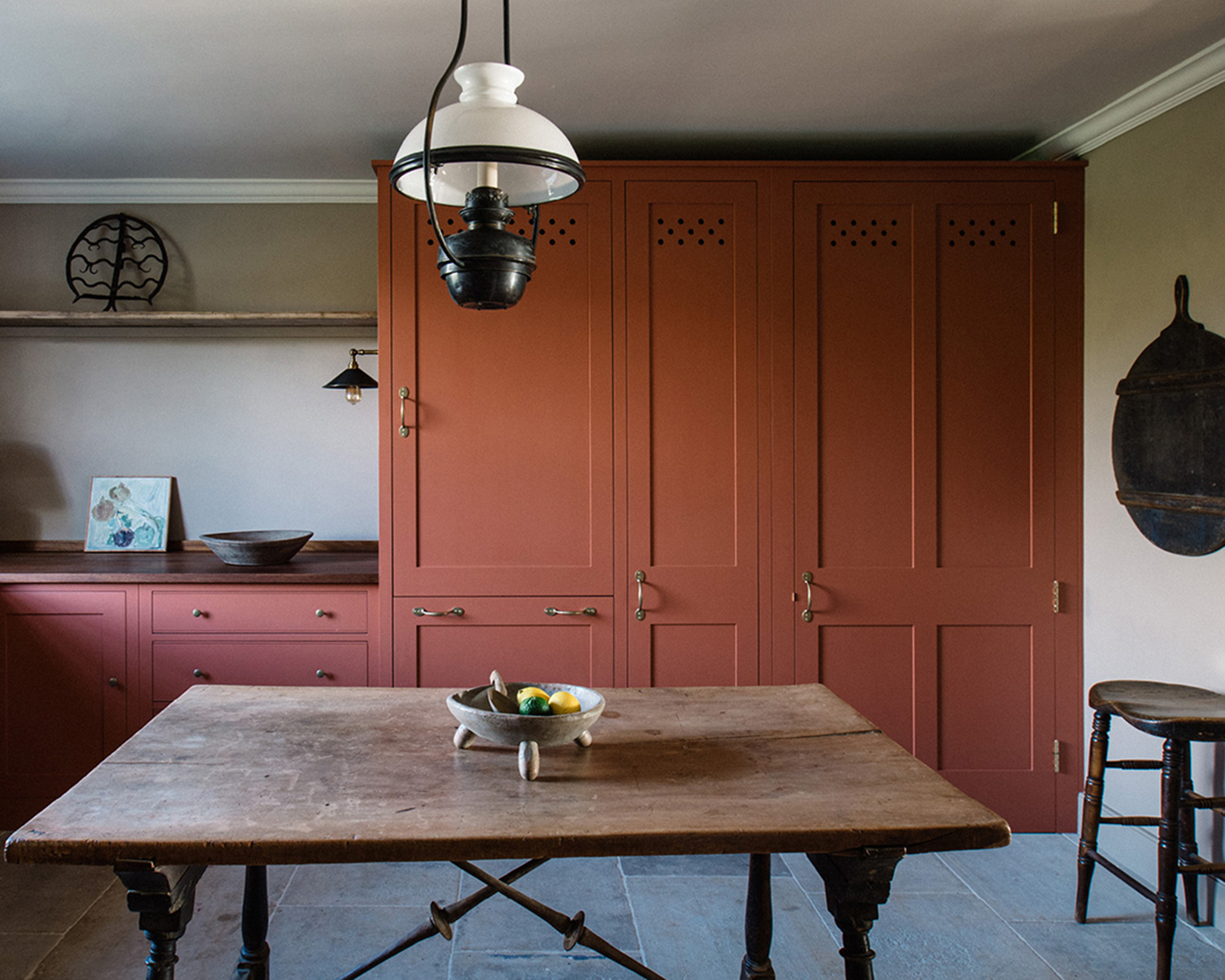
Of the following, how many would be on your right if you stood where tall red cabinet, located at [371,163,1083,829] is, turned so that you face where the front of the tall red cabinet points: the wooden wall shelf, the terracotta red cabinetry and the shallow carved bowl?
3

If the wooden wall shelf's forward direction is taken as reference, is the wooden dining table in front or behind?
in front

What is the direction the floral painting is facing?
toward the camera

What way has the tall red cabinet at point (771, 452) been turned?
toward the camera

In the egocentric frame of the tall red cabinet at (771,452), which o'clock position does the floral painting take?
The floral painting is roughly at 3 o'clock from the tall red cabinet.

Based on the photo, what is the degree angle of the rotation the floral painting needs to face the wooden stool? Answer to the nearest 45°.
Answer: approximately 45° to its left

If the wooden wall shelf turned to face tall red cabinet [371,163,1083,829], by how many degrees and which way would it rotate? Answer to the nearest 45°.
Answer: approximately 45° to its left
